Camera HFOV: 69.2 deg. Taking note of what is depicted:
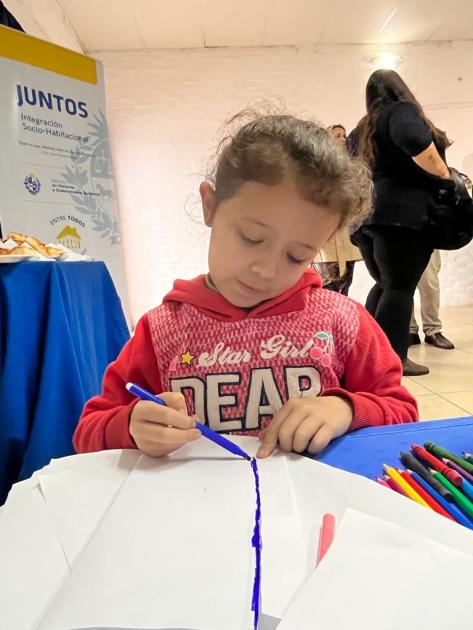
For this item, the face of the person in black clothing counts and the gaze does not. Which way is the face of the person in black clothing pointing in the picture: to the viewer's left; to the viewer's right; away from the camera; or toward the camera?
away from the camera

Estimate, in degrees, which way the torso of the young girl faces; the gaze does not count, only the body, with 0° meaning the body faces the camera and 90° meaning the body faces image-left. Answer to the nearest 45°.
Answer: approximately 0°

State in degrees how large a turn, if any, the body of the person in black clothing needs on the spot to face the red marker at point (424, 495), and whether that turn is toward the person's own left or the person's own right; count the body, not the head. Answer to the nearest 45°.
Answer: approximately 135° to the person's own right

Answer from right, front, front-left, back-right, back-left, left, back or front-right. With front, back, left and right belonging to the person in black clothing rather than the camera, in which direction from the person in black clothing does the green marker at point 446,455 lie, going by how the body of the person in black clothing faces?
back-right

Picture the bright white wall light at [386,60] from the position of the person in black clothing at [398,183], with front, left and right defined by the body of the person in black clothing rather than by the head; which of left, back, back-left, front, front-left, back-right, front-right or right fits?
front-left

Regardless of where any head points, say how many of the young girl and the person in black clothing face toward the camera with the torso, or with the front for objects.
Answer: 1

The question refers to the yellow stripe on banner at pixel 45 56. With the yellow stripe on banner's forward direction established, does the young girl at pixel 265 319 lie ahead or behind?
ahead

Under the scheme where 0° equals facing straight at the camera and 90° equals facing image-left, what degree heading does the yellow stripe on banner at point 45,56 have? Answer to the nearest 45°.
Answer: approximately 315°

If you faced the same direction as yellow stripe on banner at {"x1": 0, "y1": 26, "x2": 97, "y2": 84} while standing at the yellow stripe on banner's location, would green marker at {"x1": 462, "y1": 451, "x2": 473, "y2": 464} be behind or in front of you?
in front
